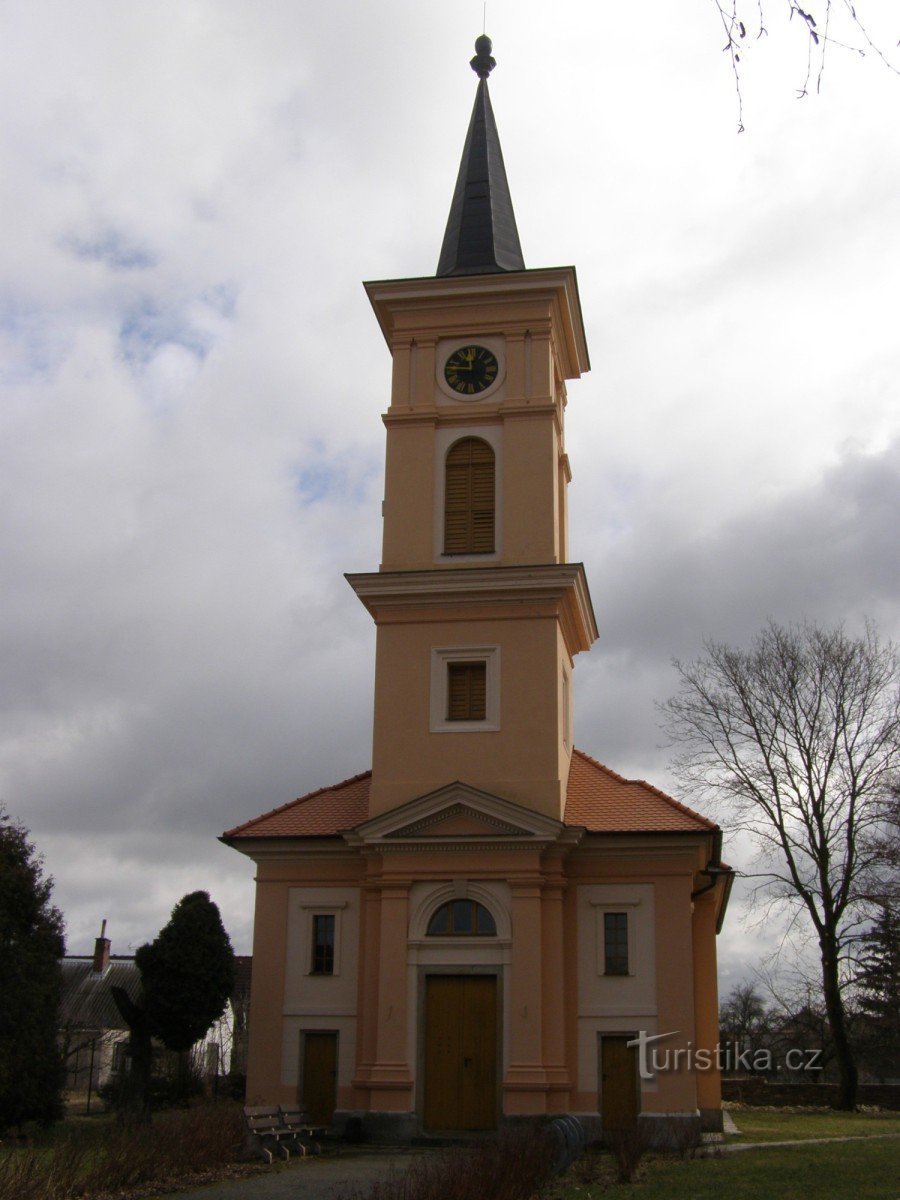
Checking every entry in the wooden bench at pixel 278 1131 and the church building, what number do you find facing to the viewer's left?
0

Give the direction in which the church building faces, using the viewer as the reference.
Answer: facing the viewer

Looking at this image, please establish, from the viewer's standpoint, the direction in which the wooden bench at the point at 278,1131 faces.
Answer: facing the viewer and to the right of the viewer
